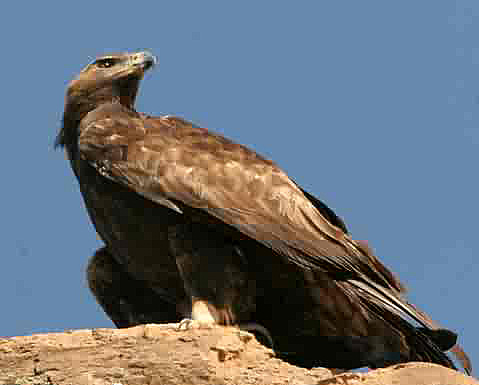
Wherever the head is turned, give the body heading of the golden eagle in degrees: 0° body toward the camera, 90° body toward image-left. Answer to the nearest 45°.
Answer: approximately 90°
